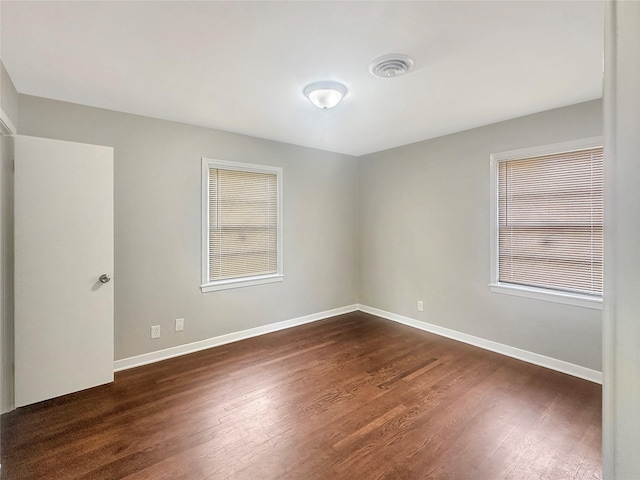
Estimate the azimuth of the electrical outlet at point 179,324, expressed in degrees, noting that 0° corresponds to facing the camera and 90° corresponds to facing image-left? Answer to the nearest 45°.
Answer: approximately 0°

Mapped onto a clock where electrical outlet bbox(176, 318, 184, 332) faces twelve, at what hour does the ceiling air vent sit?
The ceiling air vent is roughly at 11 o'clock from the electrical outlet.

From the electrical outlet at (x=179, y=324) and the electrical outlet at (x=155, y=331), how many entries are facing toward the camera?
2

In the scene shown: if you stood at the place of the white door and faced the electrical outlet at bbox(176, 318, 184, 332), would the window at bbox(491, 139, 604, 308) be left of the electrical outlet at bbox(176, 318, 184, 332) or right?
right

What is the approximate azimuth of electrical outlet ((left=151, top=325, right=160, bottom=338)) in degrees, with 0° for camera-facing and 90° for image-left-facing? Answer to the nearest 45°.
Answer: approximately 0°
